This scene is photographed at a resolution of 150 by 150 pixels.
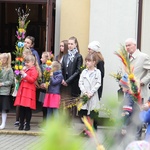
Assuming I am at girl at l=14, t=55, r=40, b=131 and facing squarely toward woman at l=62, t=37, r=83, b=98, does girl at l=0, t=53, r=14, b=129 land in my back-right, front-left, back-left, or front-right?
back-left

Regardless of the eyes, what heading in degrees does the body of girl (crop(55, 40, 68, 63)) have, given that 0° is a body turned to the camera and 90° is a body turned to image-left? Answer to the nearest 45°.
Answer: approximately 45°
